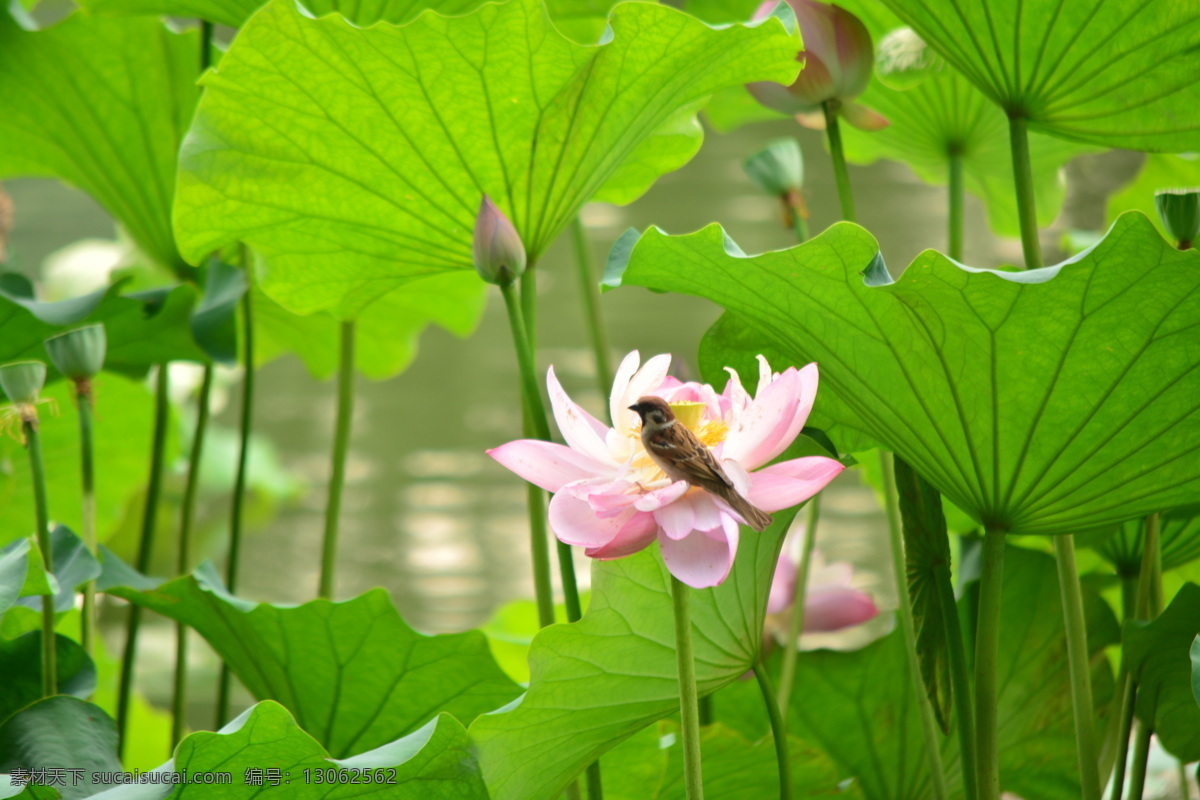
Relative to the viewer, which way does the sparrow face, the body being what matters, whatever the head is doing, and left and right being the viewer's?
facing to the left of the viewer

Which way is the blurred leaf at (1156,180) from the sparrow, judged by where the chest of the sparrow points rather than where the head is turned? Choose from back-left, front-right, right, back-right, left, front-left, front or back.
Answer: back-right
